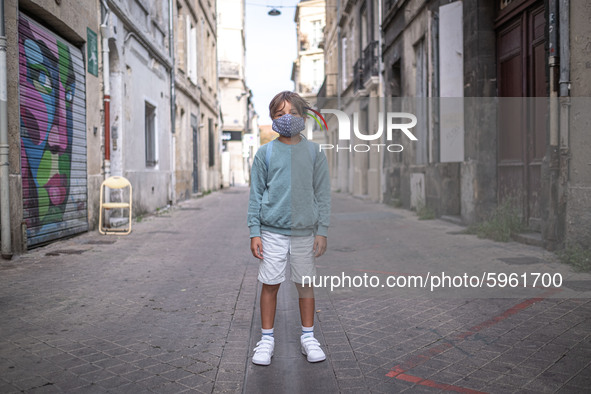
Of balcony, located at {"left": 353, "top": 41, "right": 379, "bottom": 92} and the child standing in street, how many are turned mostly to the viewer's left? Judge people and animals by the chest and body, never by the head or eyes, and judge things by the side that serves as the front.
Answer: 1

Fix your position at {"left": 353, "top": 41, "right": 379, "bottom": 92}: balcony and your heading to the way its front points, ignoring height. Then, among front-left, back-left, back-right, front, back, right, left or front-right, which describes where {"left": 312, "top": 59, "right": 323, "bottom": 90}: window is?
right

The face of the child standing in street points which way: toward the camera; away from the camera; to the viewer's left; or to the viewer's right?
toward the camera

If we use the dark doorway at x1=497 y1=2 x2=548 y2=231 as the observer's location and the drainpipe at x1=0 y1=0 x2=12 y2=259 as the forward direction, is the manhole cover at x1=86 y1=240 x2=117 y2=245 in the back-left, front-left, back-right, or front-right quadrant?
front-right

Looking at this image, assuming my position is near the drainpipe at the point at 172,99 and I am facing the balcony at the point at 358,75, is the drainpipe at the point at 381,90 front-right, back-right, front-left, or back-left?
front-right

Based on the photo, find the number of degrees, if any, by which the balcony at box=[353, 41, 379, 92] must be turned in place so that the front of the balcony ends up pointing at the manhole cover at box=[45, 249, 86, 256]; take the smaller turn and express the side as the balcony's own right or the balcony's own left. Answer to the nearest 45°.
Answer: approximately 90° to the balcony's own left

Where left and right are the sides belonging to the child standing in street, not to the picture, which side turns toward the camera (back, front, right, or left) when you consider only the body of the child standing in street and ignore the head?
front

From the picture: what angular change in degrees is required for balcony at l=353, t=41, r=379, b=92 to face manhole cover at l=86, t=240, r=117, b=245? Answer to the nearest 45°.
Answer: approximately 90° to its left

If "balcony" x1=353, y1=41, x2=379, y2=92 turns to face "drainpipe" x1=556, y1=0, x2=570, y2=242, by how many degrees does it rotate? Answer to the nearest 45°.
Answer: approximately 90° to its left

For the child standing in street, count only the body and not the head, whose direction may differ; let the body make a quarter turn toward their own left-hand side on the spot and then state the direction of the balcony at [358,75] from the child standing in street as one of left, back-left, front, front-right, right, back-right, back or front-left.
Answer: left

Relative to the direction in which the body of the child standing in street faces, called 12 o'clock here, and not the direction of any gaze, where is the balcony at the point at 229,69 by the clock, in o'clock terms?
The balcony is roughly at 6 o'clock from the child standing in street.

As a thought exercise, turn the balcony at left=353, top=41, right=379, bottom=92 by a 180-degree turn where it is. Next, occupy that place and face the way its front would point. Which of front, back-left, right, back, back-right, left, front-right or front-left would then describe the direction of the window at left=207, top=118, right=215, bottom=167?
back-left

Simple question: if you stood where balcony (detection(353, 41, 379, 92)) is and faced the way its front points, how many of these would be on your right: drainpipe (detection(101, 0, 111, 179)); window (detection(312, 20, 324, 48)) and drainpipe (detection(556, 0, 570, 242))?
1

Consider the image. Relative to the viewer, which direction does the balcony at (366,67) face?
to the viewer's left

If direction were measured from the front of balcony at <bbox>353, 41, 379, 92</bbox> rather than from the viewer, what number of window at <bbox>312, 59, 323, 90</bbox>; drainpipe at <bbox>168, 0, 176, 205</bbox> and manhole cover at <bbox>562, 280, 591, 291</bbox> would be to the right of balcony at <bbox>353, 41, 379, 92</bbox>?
1

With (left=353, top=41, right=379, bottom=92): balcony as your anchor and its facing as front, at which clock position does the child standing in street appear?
The child standing in street is roughly at 9 o'clock from the balcony.

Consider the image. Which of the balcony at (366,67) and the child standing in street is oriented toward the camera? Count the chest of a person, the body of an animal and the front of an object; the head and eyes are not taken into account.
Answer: the child standing in street

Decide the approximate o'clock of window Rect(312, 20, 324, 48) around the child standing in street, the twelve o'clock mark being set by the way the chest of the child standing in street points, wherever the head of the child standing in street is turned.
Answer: The window is roughly at 6 o'clock from the child standing in street.

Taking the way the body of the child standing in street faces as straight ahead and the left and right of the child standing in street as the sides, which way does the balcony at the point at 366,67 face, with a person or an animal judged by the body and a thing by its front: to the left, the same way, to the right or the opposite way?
to the right
